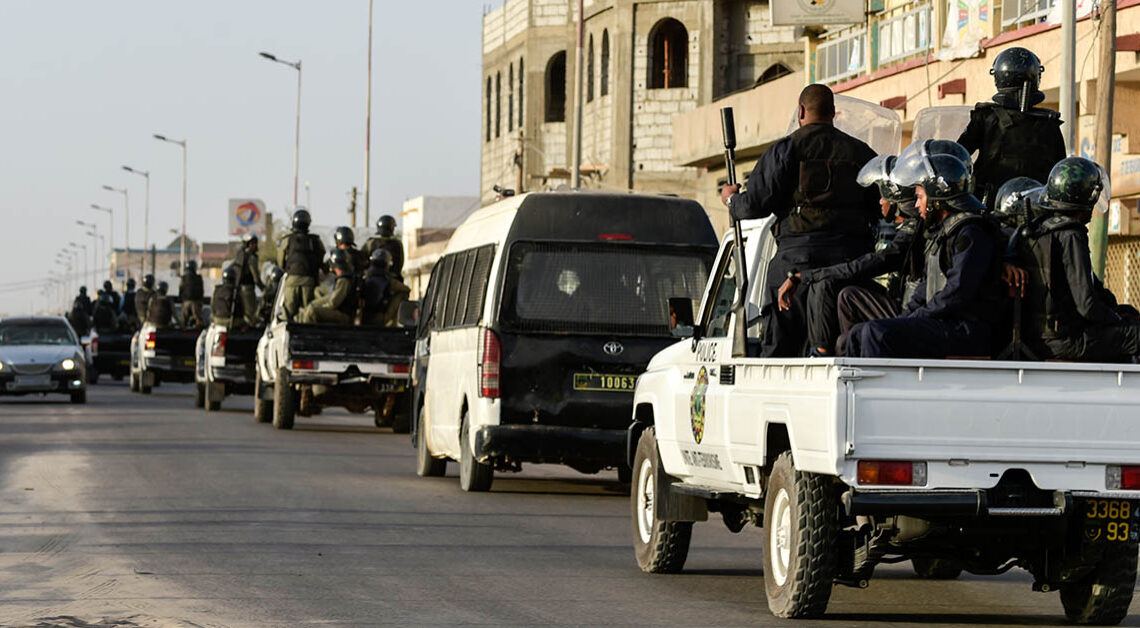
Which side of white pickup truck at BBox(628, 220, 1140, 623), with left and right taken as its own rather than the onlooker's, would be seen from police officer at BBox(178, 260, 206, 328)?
front

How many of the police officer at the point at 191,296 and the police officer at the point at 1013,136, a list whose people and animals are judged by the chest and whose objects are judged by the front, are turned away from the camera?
2

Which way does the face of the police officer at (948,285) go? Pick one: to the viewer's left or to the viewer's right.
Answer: to the viewer's left

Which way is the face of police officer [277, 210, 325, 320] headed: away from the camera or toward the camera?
away from the camera

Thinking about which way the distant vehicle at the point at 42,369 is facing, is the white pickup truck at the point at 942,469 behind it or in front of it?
in front

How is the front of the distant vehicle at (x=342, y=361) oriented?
away from the camera

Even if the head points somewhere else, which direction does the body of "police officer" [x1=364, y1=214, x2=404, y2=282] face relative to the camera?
away from the camera

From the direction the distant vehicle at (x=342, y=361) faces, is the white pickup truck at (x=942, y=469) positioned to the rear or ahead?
to the rear

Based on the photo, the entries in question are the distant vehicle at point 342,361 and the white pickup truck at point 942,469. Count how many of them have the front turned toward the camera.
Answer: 0

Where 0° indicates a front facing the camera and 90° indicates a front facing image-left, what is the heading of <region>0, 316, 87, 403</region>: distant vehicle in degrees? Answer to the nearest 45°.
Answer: approximately 0°

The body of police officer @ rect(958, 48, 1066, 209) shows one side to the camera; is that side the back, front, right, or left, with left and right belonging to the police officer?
back

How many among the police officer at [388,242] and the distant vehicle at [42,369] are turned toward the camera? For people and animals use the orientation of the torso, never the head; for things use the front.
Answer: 1

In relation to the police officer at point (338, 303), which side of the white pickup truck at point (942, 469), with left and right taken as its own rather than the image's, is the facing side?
front
